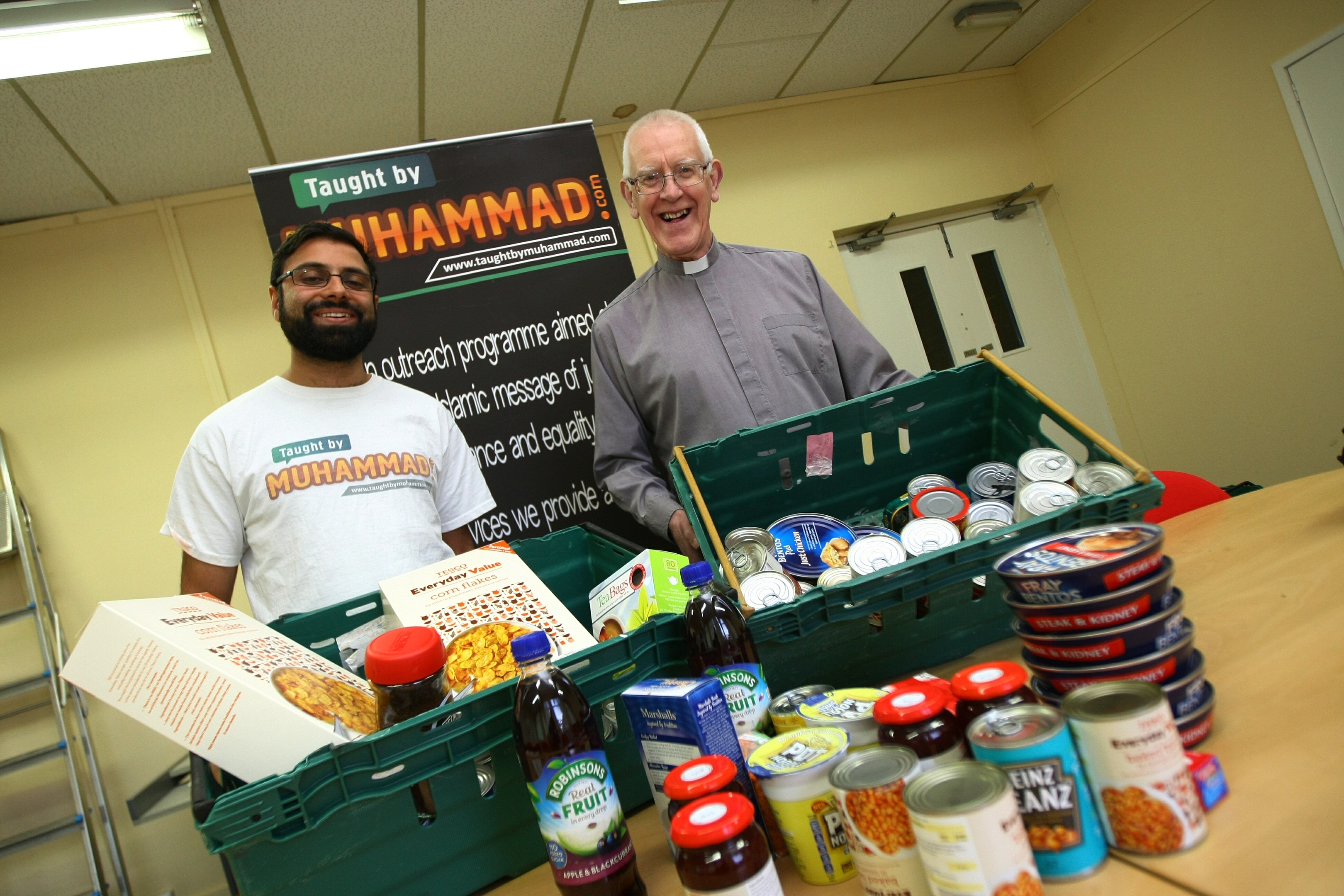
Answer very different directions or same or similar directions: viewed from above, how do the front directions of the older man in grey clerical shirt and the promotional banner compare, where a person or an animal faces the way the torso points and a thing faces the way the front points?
same or similar directions

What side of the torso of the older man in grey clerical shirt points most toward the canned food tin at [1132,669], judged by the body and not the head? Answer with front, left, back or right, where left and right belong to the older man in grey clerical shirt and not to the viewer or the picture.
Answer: front

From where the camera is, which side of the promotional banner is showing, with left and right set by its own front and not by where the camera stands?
front

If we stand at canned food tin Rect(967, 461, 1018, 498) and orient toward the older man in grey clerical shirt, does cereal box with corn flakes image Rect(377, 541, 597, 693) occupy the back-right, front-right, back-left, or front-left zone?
front-left

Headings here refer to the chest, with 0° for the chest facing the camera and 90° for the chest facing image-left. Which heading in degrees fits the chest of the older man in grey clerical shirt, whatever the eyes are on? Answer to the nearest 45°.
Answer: approximately 0°

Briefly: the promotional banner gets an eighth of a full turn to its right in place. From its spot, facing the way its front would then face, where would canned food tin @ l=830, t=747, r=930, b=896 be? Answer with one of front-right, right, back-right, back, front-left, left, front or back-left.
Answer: front-left

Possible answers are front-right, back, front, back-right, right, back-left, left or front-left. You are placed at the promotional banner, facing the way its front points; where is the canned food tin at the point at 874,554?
front

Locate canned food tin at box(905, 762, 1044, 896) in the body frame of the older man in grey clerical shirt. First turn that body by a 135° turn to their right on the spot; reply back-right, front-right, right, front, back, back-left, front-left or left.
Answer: back-left

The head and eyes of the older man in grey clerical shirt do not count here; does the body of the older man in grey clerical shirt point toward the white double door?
no

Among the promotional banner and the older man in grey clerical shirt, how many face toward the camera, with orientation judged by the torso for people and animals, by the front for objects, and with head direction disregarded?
2

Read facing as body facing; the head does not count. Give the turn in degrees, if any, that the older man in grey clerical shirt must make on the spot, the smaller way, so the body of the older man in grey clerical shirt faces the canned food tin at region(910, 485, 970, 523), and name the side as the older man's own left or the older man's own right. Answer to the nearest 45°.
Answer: approximately 45° to the older man's own left

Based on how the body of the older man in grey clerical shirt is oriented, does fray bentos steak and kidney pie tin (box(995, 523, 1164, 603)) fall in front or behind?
in front

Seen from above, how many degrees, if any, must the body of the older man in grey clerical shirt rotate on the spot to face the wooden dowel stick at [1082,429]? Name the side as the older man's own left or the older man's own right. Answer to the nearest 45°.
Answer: approximately 45° to the older man's own left

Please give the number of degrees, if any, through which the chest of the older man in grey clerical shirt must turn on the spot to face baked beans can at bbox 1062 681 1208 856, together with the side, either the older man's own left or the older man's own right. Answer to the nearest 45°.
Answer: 0° — they already face it

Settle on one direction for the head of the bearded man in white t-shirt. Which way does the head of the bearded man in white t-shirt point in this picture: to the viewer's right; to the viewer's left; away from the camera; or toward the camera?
toward the camera

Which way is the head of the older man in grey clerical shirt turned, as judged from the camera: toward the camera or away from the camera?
toward the camera

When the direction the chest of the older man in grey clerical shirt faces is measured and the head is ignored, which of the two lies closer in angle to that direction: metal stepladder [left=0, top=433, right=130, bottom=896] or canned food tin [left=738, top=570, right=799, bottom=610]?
the canned food tin

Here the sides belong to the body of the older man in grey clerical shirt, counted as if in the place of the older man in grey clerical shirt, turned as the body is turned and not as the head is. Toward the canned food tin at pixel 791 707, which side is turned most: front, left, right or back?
front
